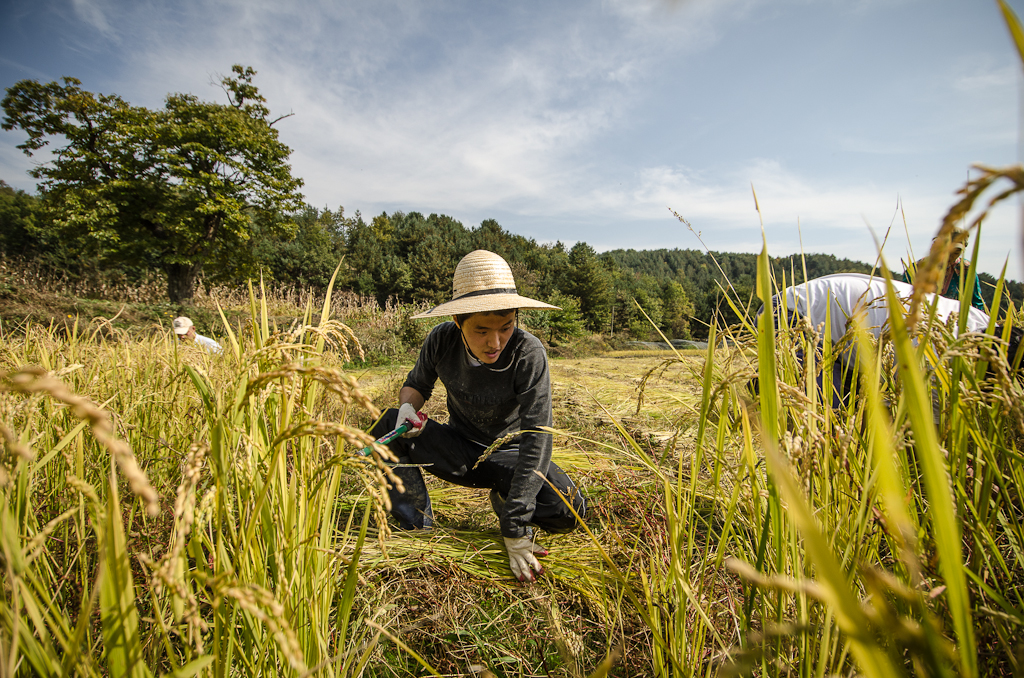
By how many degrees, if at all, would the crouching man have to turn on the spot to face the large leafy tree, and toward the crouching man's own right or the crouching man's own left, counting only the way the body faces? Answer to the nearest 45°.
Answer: approximately 135° to the crouching man's own right

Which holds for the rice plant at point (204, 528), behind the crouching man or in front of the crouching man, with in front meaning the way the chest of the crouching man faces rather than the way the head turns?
in front

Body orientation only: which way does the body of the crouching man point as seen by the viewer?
toward the camera

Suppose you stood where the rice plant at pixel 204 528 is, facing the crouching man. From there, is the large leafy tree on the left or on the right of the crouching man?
left

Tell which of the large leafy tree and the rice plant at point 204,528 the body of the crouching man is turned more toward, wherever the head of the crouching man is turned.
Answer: the rice plant
